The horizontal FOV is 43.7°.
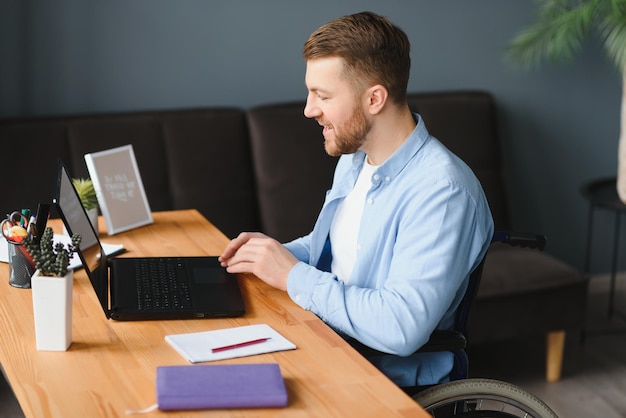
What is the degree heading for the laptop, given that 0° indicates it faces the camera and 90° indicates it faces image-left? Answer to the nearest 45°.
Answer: approximately 270°

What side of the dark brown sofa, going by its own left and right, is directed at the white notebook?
front

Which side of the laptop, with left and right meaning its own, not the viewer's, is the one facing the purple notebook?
right

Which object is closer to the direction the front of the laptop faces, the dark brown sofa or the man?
the man

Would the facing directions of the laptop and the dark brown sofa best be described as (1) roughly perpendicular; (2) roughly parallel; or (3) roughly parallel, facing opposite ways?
roughly perpendicular

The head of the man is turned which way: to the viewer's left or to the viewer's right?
to the viewer's left

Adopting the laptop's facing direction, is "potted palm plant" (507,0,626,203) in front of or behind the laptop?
in front

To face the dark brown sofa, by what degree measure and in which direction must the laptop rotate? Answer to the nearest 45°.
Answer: approximately 90° to its left

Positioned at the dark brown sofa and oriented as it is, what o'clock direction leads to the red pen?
The red pen is roughly at 12 o'clock from the dark brown sofa.

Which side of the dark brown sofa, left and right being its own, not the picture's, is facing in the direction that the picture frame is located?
front

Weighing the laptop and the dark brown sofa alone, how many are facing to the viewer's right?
1

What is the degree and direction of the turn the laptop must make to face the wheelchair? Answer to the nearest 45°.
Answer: approximately 45° to its right

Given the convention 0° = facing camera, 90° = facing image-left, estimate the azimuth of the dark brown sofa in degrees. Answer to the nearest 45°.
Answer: approximately 0°

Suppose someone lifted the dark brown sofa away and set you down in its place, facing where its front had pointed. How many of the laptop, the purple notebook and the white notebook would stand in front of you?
3
